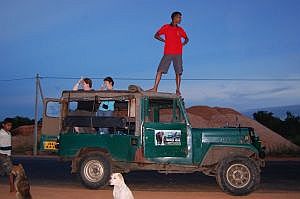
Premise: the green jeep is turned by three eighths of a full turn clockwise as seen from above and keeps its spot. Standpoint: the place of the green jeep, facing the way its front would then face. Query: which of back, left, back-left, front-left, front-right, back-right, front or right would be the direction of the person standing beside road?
front-right

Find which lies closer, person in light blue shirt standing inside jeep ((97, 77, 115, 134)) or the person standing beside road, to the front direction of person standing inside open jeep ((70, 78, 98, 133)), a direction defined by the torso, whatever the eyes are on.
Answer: the person standing beside road

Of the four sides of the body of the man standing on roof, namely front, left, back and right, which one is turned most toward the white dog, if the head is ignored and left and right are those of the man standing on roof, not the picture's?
front

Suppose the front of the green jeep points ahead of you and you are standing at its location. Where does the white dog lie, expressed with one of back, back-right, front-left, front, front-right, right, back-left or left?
right

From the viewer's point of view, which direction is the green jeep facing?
to the viewer's right

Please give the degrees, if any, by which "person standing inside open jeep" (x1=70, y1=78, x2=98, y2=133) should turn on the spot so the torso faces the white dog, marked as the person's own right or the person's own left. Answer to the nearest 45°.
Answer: approximately 90° to the person's own left

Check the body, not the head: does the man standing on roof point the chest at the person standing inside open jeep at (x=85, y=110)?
no

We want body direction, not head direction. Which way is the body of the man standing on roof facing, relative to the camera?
toward the camera

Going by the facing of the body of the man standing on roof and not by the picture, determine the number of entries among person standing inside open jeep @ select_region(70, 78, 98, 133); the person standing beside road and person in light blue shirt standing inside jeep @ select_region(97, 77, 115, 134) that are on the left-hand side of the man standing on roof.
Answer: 0

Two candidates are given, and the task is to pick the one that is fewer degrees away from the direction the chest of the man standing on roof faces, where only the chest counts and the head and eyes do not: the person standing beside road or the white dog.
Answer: the white dog

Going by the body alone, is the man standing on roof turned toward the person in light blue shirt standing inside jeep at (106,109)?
no

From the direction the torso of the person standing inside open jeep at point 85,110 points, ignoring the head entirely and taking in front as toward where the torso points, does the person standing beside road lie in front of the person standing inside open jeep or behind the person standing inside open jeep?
in front
